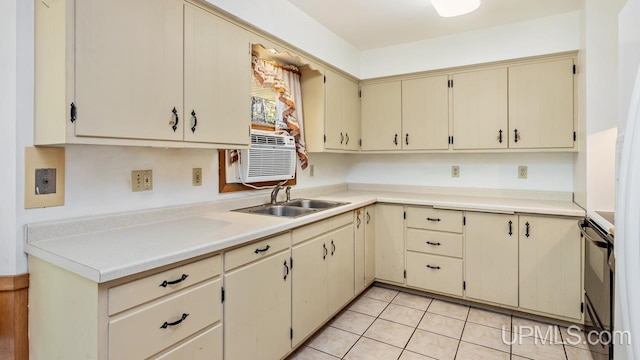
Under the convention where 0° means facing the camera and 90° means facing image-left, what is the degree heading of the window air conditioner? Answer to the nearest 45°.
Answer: approximately 315°

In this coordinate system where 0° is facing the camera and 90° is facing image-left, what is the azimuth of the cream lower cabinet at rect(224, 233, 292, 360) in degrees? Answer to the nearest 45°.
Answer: approximately 315°

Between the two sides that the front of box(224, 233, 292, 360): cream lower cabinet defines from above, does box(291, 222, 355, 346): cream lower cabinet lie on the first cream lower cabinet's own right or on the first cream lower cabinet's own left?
on the first cream lower cabinet's own left

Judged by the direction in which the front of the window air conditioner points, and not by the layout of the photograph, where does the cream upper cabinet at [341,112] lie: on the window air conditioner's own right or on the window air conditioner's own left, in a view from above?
on the window air conditioner's own left
